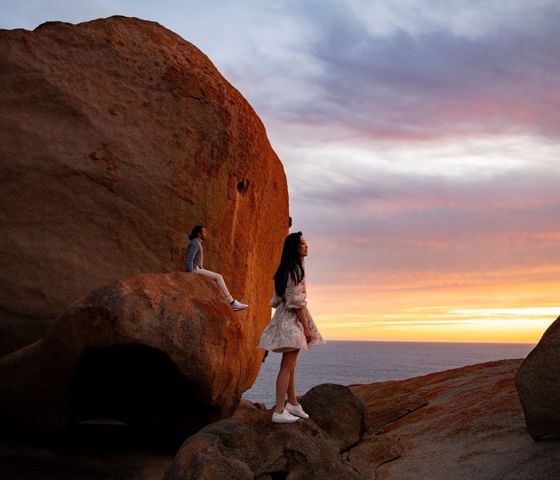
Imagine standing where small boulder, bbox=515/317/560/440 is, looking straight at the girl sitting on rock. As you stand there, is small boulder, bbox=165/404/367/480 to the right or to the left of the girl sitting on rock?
left

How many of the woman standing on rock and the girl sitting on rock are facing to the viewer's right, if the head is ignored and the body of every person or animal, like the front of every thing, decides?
2

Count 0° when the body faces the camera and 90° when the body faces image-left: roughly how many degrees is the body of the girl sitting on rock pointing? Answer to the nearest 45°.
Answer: approximately 270°

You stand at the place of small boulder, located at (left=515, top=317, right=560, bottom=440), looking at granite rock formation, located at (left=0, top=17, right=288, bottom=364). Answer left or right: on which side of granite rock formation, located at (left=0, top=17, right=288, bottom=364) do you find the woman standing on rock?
left

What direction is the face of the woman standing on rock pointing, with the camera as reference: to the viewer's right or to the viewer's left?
to the viewer's right

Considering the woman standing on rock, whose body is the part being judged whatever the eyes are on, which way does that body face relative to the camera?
to the viewer's right

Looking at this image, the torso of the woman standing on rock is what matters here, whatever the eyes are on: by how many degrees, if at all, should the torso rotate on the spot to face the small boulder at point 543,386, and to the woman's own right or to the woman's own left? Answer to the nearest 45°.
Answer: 0° — they already face it

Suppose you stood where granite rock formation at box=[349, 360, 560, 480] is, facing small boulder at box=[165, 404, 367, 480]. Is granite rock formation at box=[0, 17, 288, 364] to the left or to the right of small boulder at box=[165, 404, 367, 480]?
right

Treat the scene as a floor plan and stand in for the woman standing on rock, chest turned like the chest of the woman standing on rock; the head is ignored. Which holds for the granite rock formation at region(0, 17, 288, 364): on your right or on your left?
on your left
